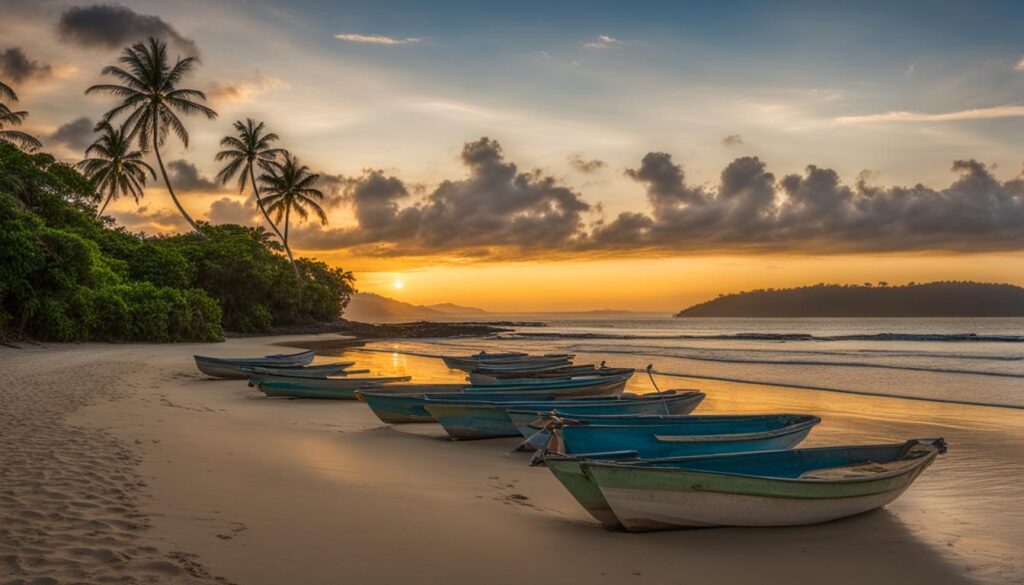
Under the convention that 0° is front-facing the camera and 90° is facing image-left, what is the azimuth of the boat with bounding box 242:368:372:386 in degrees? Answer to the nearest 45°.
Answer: approximately 90°
